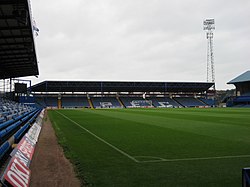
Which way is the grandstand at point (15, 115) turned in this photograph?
to the viewer's right
